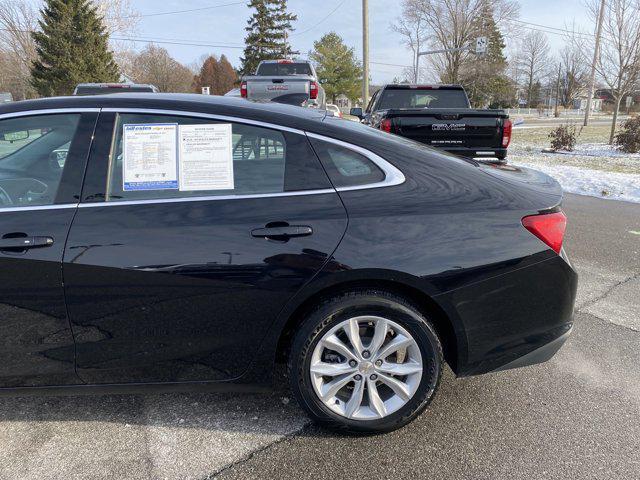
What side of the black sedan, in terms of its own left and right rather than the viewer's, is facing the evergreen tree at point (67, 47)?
right

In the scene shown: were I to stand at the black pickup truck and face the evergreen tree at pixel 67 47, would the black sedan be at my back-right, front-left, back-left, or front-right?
back-left

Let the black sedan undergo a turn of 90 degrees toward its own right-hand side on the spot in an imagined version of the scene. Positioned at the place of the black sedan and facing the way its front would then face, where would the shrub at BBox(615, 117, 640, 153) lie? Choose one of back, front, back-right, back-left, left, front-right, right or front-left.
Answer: front-right

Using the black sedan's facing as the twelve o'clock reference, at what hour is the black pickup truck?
The black pickup truck is roughly at 4 o'clock from the black sedan.

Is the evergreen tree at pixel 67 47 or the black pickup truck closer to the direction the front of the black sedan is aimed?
the evergreen tree

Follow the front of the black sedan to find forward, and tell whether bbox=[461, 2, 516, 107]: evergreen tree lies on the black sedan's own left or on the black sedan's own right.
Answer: on the black sedan's own right

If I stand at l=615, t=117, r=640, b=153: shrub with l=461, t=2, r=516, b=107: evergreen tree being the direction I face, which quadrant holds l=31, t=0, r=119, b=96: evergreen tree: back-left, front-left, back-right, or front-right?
front-left

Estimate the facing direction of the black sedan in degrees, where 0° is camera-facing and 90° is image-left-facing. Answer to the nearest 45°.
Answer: approximately 90°
